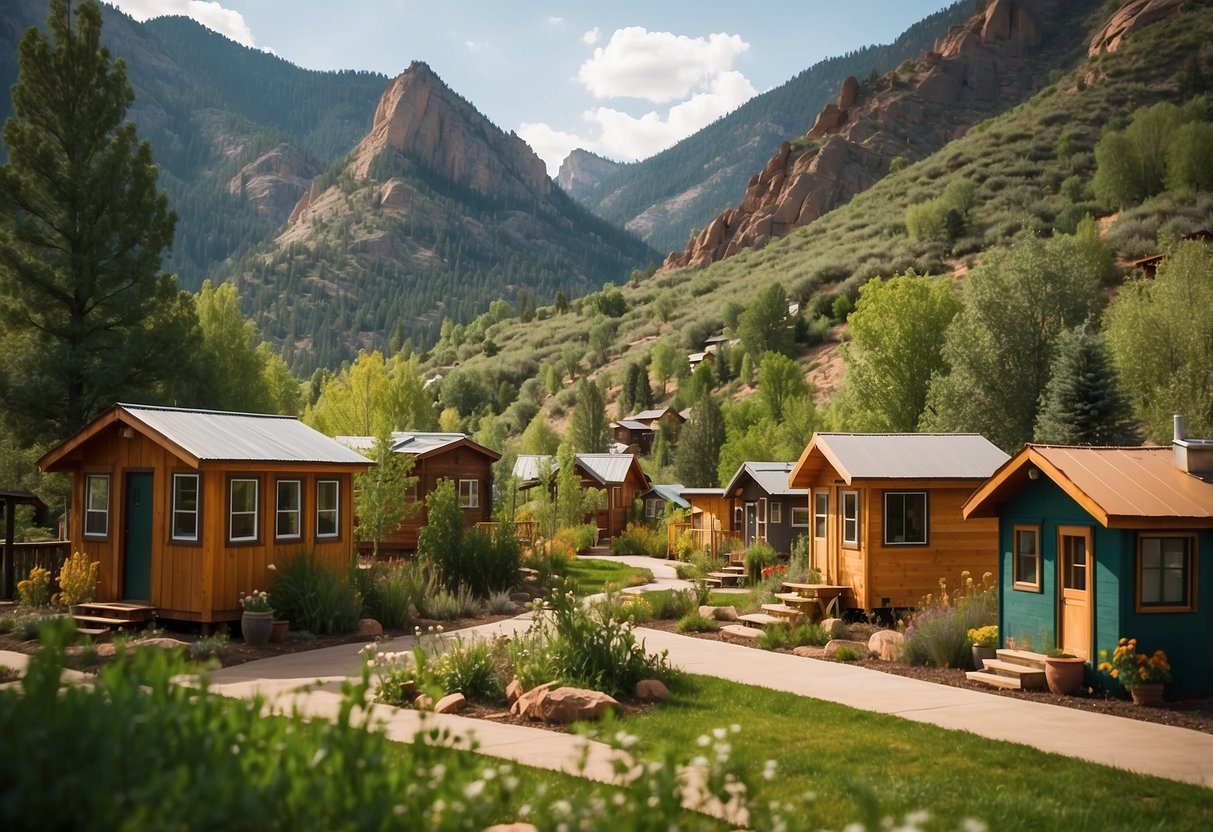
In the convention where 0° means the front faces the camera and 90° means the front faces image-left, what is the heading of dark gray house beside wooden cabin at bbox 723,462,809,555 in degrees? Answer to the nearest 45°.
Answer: approximately 45°

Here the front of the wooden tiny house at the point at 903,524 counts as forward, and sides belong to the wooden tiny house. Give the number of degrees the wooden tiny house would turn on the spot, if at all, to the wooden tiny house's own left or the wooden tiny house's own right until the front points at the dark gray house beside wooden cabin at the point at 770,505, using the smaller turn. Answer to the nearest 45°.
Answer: approximately 135° to the wooden tiny house's own right

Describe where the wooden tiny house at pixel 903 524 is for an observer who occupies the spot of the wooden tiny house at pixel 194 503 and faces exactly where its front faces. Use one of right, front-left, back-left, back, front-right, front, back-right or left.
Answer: back-left

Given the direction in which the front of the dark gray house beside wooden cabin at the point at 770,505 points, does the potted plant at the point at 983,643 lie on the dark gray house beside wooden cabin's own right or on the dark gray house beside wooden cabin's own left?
on the dark gray house beside wooden cabin's own left

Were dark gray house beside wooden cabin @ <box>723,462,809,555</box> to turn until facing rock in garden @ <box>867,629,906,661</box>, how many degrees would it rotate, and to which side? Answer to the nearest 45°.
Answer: approximately 45° to its left

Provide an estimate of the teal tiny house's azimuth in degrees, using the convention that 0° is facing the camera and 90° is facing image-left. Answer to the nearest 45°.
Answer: approximately 45°

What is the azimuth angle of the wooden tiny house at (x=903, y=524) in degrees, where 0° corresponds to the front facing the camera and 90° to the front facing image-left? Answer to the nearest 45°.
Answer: approximately 45°
